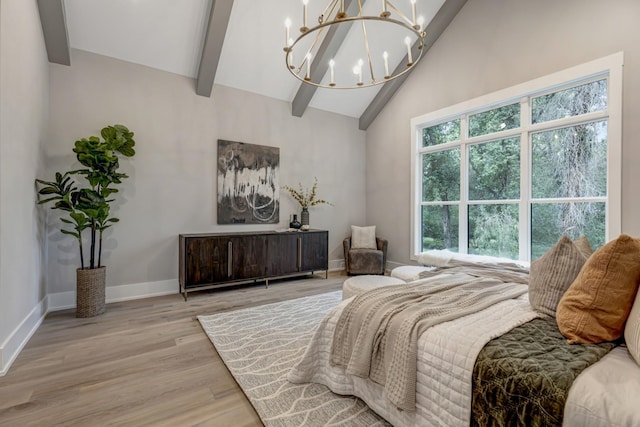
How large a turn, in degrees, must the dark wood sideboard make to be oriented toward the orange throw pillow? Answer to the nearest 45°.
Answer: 0° — it already faces it

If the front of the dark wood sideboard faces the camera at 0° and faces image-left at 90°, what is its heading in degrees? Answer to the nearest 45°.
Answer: approximately 315°

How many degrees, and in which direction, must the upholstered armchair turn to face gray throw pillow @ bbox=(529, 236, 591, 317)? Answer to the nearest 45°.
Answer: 0° — it already faces it

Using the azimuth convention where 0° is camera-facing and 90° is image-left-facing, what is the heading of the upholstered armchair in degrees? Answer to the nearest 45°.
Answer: approximately 0°

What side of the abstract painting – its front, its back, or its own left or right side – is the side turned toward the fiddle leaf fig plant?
right

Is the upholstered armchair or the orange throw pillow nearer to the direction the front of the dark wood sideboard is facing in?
the orange throw pillow
